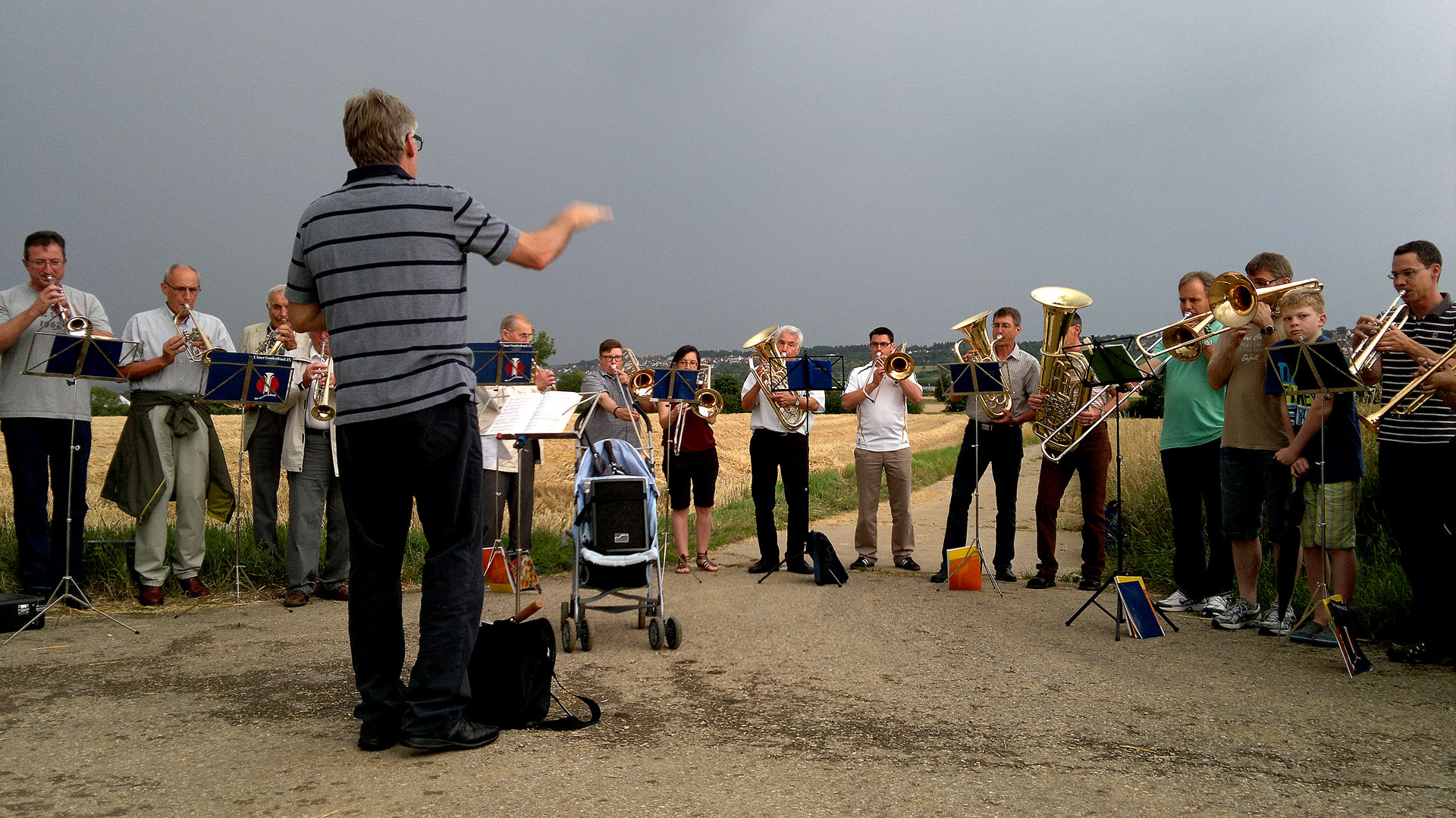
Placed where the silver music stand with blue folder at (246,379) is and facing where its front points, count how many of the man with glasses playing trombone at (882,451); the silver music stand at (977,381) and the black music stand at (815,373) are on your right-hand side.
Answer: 3

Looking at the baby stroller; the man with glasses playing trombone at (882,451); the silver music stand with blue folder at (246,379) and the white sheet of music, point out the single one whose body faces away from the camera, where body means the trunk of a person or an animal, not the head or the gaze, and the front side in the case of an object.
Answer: the silver music stand with blue folder

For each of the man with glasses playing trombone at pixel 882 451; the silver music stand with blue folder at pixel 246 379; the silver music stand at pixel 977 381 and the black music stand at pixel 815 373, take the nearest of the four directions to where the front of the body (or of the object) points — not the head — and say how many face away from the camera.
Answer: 3

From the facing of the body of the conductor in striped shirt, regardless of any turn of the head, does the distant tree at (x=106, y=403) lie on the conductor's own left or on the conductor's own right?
on the conductor's own left

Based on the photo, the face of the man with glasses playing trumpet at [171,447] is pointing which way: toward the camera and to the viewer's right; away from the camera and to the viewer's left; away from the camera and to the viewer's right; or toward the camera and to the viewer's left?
toward the camera and to the viewer's right

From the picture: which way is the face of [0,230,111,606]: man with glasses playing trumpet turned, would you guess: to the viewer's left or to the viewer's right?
to the viewer's right

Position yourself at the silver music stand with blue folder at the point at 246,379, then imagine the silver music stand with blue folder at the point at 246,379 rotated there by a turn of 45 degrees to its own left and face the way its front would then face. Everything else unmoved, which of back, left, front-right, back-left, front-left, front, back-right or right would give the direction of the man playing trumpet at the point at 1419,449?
back

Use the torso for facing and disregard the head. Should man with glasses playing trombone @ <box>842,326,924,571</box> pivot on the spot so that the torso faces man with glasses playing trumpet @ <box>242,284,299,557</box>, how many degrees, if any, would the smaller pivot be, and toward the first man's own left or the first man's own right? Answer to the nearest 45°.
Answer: approximately 45° to the first man's own right

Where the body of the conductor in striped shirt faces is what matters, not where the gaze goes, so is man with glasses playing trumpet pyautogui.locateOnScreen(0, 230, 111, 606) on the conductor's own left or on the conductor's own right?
on the conductor's own left

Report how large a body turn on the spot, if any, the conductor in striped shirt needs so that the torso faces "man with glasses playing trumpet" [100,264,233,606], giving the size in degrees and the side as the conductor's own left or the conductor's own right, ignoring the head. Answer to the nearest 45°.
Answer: approximately 90° to the conductor's own left

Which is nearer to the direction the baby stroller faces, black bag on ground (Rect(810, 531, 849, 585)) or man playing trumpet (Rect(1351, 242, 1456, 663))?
the man playing trumpet

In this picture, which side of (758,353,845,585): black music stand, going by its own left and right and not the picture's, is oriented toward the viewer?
back

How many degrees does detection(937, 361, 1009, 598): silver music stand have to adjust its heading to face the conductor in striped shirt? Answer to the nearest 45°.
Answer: approximately 135° to its left

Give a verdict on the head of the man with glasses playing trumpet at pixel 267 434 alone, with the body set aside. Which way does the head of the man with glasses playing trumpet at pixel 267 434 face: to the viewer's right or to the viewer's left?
to the viewer's right

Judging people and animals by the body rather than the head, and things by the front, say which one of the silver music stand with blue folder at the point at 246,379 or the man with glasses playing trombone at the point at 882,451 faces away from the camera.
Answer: the silver music stand with blue folder

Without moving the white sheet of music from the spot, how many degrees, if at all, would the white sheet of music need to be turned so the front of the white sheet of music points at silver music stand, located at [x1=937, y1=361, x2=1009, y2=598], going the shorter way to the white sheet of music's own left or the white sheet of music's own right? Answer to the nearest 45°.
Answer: approximately 90° to the white sheet of music's own left
